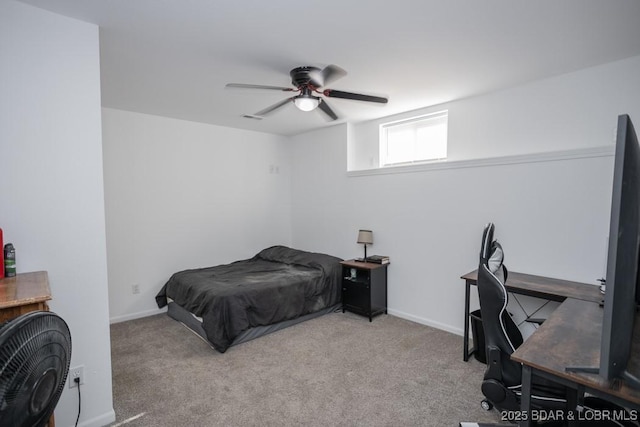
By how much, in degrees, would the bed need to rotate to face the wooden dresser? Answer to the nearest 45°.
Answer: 0° — it already faces it

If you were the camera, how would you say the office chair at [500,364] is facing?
facing to the right of the viewer

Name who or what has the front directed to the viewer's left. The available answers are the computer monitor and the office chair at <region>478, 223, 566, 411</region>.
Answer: the computer monitor

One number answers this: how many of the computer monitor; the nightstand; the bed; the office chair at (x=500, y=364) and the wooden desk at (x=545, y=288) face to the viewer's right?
1

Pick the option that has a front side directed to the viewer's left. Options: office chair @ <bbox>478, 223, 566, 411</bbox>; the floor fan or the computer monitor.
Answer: the computer monitor

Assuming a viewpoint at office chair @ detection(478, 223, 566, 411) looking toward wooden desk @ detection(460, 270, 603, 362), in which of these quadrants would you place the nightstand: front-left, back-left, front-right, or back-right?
front-left

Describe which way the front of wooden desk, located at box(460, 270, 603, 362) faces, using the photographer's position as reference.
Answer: facing the viewer and to the left of the viewer

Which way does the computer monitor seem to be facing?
to the viewer's left

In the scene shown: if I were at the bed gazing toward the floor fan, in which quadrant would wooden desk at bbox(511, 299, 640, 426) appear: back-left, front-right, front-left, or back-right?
front-left

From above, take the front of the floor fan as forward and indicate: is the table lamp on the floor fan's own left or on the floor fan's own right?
on the floor fan's own left

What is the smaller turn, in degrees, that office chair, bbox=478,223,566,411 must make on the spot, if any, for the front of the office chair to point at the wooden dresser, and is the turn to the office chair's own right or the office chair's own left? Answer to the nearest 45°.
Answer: approximately 135° to the office chair's own right

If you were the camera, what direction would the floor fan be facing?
facing the viewer and to the right of the viewer

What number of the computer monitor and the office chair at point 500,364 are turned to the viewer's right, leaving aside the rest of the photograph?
1

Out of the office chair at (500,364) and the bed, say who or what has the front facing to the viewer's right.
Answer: the office chair

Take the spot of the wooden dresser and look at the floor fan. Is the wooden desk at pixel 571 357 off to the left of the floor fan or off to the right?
left

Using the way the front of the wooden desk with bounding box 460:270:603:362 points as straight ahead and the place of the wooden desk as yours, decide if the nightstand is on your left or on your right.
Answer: on your right
